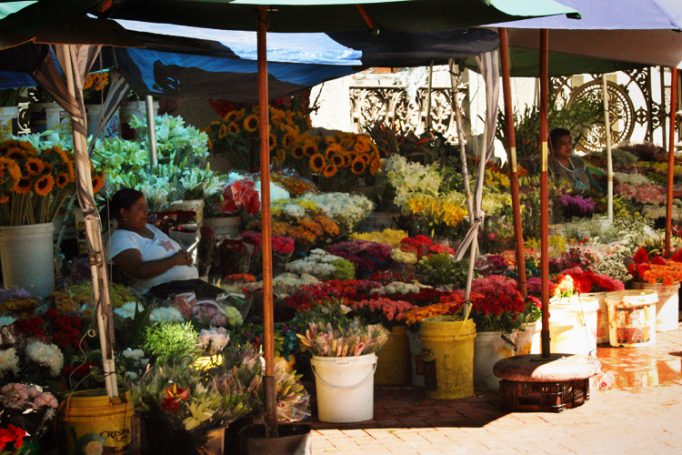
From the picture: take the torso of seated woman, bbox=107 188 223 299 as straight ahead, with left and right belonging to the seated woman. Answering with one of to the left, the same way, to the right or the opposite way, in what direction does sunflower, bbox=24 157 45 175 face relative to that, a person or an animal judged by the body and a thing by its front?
to the right

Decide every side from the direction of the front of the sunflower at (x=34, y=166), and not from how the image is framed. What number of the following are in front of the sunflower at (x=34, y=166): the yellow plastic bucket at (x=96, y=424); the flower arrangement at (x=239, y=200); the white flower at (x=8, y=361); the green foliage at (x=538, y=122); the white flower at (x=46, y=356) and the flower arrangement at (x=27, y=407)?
4

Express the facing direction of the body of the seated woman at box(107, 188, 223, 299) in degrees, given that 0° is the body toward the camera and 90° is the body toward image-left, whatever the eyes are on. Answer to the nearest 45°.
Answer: approximately 270°

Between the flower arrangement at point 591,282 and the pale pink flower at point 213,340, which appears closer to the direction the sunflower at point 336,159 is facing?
the pale pink flower

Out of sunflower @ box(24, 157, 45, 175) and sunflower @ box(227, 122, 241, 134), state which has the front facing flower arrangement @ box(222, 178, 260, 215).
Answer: sunflower @ box(227, 122, 241, 134)

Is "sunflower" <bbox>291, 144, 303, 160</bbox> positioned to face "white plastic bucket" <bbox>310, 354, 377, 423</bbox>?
yes
